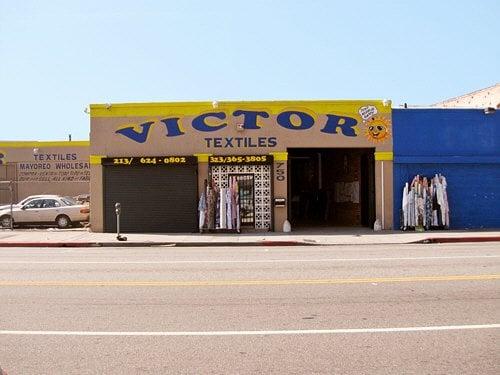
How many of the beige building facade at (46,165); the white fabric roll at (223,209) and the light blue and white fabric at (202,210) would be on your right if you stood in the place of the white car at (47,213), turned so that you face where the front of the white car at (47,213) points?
1

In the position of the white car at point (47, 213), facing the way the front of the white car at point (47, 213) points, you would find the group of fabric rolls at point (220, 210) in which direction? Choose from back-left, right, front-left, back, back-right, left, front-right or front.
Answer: back-left

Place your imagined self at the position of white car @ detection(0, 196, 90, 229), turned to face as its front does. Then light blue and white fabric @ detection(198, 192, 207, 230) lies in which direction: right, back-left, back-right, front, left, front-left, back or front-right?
back-left

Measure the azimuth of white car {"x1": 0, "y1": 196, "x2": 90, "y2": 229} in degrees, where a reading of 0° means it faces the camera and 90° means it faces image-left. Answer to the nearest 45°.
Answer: approximately 90°

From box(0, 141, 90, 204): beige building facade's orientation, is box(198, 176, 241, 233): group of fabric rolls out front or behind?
out front

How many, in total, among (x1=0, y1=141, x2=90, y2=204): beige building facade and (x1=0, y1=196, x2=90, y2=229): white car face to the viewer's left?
1

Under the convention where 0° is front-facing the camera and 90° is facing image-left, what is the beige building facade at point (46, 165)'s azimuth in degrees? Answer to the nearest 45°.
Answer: approximately 0°

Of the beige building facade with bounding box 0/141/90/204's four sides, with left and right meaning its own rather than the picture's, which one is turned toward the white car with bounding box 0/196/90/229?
front

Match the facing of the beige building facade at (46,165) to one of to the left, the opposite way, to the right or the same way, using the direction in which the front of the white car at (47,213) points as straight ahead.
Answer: to the left

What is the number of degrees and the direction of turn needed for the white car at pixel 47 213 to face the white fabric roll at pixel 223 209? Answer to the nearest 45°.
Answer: approximately 135° to its left

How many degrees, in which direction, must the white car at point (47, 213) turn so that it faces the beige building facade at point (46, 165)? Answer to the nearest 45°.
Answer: approximately 90° to its right
